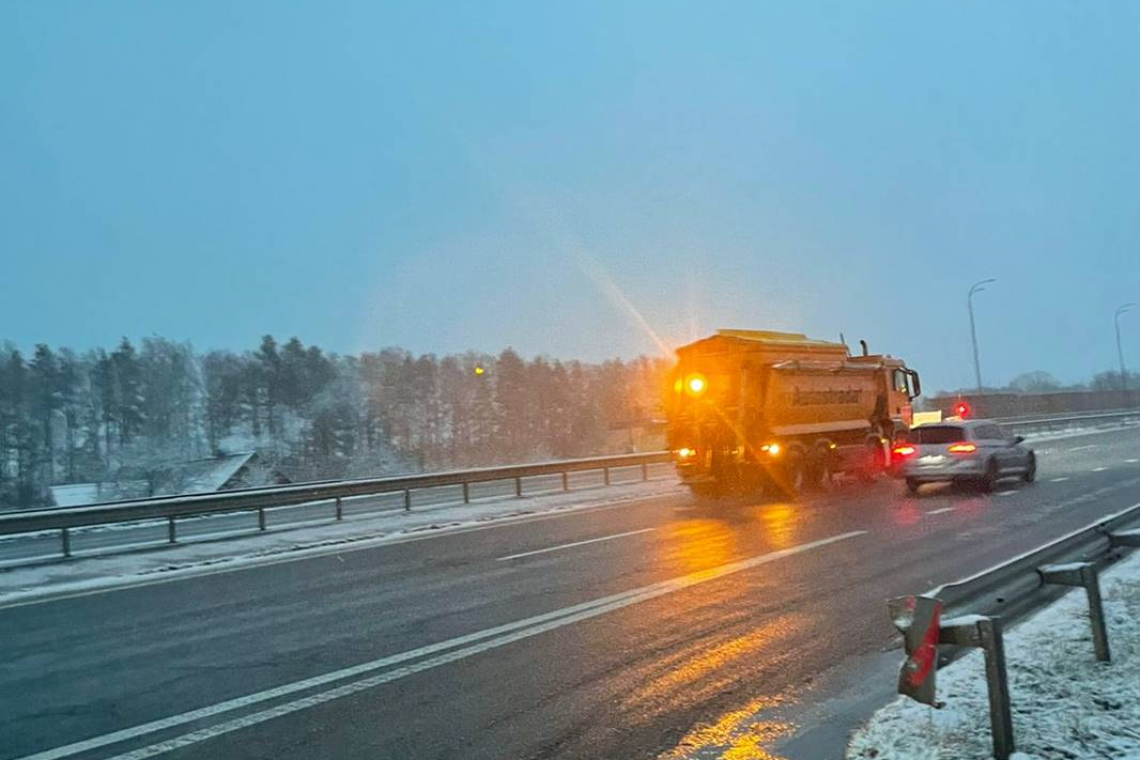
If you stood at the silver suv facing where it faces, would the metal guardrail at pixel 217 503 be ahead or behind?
behind

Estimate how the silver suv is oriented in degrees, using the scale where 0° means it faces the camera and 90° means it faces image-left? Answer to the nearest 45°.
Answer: approximately 225°

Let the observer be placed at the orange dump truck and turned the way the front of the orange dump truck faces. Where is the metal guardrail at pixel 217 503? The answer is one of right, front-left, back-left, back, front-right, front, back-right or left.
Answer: back

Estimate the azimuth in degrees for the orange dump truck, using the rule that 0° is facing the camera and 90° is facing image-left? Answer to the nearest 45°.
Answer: approximately 225°

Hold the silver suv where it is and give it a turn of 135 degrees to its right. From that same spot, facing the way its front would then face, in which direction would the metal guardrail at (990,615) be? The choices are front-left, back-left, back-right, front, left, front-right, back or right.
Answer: front

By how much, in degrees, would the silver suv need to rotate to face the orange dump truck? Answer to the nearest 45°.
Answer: approximately 135° to its left
